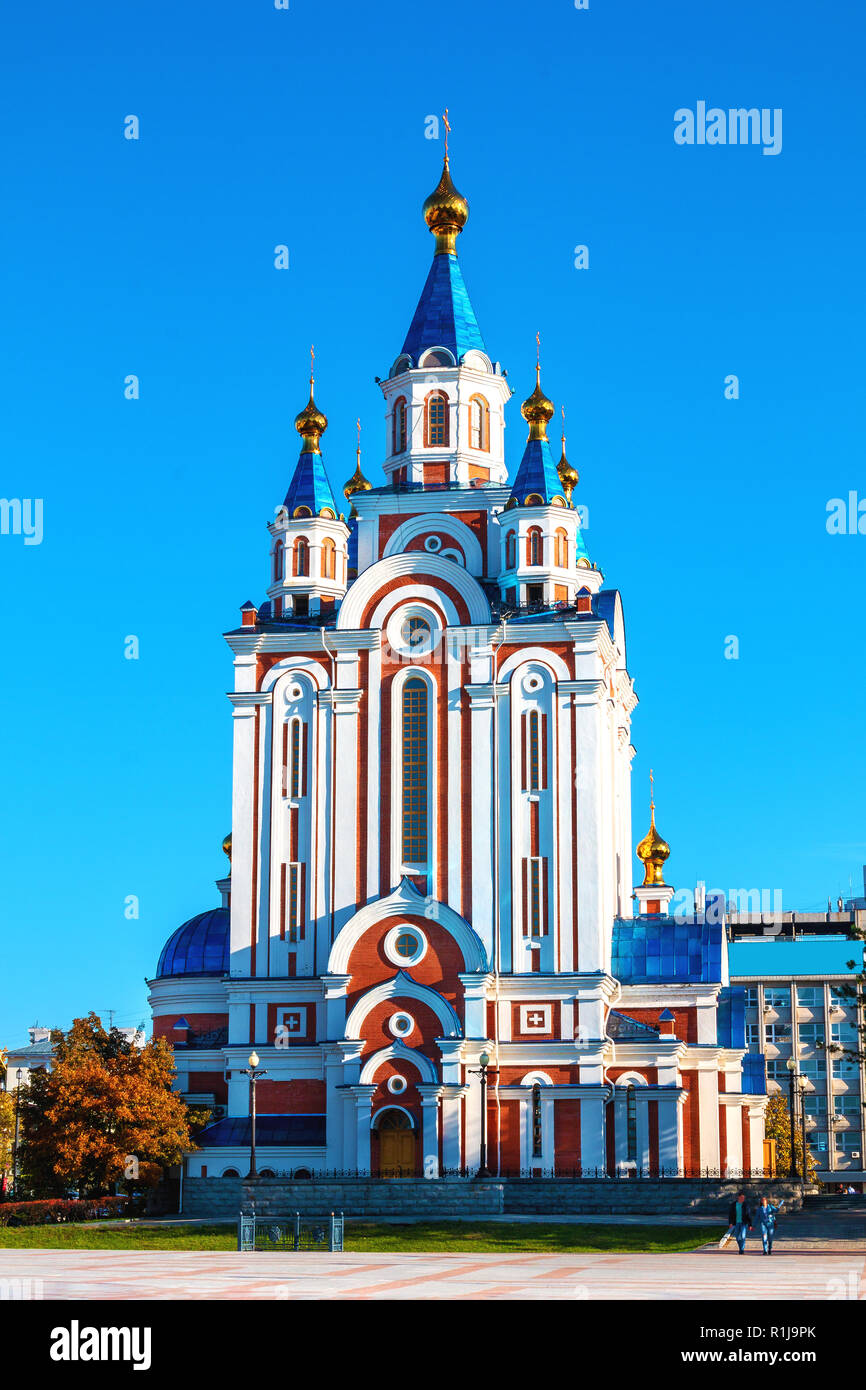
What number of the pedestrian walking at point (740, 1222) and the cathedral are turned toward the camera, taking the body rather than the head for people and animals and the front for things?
2

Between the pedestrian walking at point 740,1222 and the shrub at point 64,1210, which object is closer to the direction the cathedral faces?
the pedestrian walking

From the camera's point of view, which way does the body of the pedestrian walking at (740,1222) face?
toward the camera

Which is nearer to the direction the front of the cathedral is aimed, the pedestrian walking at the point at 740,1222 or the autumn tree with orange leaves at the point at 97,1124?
the pedestrian walking

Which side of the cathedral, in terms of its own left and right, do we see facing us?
front

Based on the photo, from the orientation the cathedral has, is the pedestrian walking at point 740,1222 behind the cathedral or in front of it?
in front

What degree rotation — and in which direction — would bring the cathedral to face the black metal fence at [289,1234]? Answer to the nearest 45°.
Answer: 0° — it already faces it
